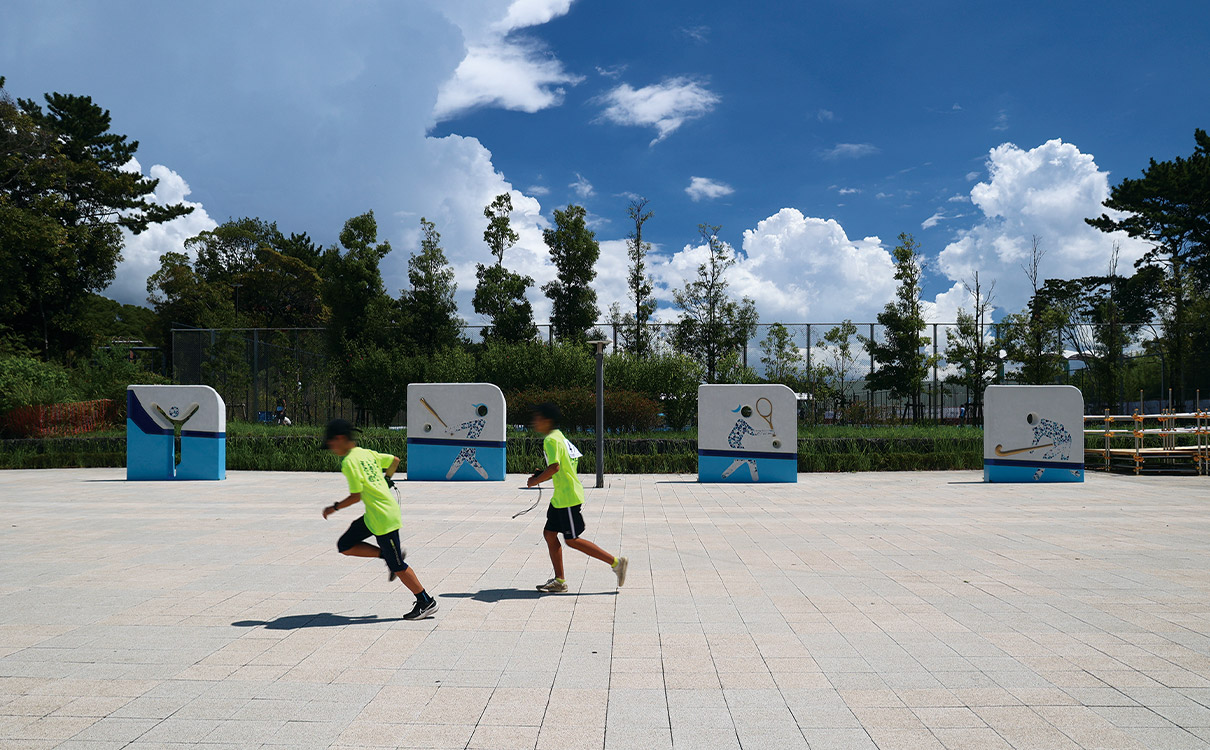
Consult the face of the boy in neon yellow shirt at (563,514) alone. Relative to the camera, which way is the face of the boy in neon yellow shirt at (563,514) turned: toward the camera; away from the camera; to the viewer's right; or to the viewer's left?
to the viewer's left

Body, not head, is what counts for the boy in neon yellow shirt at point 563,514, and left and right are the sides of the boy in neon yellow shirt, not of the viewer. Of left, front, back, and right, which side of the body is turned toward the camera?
left

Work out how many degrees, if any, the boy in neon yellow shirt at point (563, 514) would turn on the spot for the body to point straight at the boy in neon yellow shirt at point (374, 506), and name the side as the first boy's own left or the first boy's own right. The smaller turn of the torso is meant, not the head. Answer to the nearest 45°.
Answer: approximately 45° to the first boy's own left

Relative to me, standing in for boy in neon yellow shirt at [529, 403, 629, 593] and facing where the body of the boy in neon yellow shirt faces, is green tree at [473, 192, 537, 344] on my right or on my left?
on my right

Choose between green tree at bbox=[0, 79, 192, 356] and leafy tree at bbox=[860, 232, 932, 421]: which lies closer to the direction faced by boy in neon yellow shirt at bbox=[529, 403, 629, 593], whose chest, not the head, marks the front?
the green tree

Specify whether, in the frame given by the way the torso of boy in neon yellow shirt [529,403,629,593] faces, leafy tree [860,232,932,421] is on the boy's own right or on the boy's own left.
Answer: on the boy's own right

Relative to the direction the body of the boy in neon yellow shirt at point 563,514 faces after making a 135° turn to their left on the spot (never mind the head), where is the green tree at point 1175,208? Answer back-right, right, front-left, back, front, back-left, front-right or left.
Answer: left

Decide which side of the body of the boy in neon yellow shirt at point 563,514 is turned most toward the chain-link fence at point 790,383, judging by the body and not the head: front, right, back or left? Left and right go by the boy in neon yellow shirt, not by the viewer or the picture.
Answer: right

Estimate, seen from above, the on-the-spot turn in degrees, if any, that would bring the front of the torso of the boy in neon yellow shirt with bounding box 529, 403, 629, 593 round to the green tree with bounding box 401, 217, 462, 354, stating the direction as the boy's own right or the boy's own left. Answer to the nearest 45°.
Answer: approximately 90° to the boy's own right
